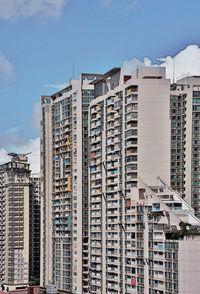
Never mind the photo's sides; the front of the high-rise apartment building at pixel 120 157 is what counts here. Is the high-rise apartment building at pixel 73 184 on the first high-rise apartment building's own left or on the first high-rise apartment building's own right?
on the first high-rise apartment building's own right

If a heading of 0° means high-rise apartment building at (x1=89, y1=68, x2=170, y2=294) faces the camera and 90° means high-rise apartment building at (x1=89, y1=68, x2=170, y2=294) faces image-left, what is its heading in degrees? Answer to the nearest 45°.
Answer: approximately 45°
